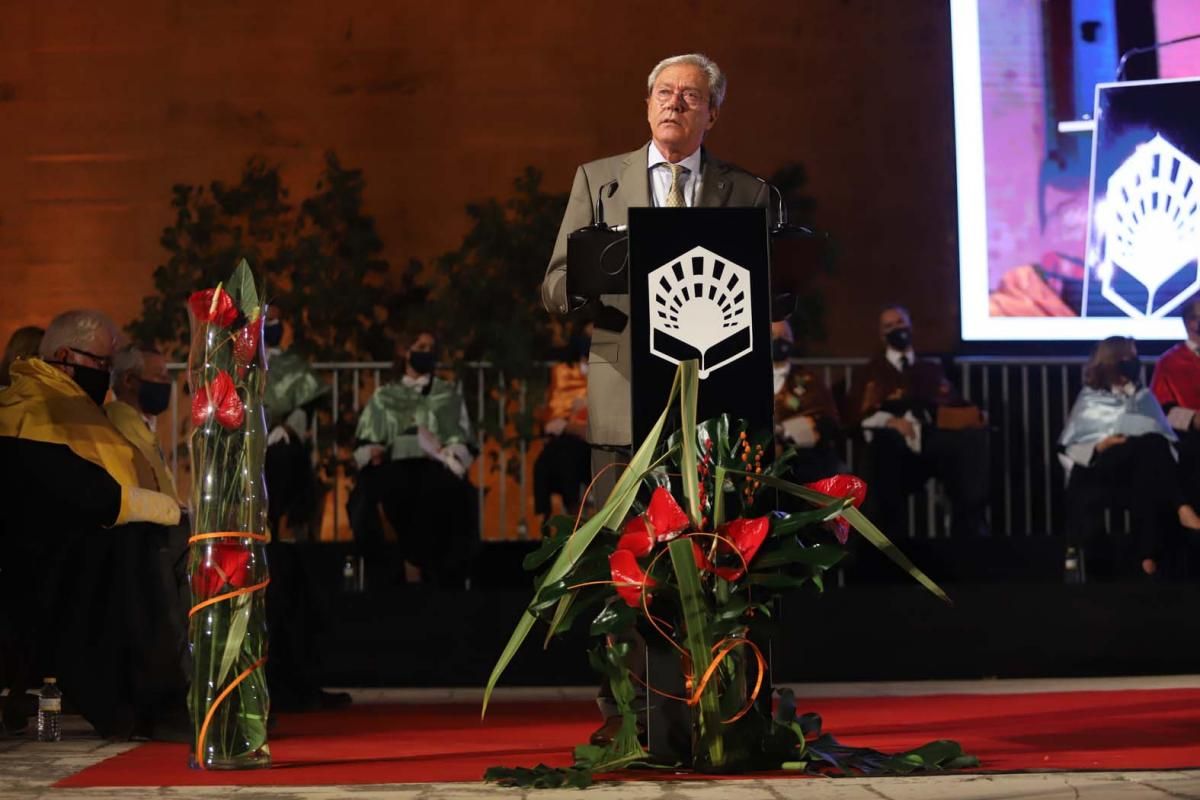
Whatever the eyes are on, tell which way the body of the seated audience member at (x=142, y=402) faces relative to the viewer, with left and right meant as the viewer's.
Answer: facing to the right of the viewer

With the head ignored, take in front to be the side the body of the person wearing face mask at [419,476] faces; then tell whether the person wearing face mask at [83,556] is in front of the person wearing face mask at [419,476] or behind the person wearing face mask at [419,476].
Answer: in front

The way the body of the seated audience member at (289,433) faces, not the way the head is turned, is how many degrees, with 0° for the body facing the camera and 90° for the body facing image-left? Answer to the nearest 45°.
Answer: approximately 0°

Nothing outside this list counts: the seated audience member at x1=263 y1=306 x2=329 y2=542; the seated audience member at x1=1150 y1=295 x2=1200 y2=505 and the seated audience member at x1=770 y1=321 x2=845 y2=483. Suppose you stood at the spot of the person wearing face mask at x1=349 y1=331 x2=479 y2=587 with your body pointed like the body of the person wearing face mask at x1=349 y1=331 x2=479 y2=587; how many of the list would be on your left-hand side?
2

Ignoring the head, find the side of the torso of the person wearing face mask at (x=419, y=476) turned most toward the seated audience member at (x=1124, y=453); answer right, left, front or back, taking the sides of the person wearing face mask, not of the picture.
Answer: left

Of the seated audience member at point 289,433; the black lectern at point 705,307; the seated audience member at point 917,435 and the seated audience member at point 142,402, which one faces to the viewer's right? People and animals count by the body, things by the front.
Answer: the seated audience member at point 142,402

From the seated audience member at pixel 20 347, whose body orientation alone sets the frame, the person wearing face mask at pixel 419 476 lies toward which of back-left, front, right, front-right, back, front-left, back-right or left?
front-left

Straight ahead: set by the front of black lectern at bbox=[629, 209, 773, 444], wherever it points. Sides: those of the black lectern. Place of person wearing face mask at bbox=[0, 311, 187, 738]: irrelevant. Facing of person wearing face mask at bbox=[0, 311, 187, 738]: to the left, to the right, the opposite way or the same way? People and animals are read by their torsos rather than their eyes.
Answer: to the left

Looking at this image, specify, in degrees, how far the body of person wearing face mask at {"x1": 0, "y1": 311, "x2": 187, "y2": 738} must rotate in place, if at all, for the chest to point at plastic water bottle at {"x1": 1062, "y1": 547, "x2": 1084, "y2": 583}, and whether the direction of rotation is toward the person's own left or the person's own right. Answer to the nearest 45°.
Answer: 0° — they already face it
